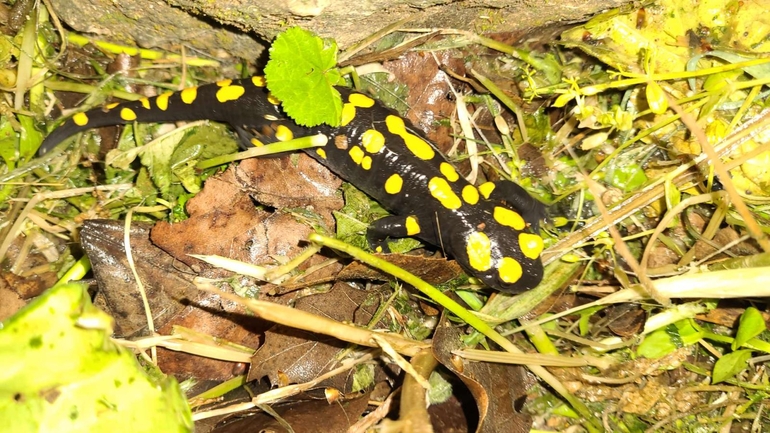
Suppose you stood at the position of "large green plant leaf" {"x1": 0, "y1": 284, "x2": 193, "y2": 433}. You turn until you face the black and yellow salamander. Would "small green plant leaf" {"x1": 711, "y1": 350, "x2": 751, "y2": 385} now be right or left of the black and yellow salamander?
right

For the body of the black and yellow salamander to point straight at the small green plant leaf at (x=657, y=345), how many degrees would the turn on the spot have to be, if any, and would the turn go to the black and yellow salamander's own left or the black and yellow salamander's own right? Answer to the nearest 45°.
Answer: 0° — it already faces it

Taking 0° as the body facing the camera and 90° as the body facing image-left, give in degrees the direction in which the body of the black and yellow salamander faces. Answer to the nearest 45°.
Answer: approximately 315°

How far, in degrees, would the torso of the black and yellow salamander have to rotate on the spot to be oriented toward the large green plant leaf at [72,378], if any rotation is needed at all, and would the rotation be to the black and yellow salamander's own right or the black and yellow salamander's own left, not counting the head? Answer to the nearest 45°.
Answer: approximately 90° to the black and yellow salamander's own right

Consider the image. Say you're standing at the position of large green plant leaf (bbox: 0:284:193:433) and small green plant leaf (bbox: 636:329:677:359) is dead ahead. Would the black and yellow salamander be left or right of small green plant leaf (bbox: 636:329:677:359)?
left

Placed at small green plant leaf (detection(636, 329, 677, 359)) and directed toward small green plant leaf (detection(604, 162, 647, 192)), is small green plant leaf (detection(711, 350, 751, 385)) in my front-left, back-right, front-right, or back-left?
back-right

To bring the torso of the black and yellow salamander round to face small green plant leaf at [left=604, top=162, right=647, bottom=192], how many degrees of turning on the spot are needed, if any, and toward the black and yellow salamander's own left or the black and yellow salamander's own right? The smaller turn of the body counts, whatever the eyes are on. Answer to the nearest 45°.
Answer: approximately 45° to the black and yellow salamander's own left

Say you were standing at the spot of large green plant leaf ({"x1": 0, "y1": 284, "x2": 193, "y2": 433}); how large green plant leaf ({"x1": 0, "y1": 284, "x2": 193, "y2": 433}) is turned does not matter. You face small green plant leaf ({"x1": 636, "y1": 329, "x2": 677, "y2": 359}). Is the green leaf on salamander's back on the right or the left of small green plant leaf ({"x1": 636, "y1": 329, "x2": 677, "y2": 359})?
left
